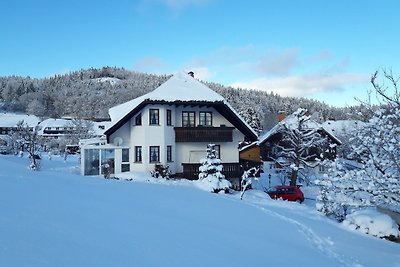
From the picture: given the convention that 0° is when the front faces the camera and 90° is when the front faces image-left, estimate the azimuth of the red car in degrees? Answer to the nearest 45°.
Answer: approximately 90°

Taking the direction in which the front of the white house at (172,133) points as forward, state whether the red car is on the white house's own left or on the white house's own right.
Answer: on the white house's own left

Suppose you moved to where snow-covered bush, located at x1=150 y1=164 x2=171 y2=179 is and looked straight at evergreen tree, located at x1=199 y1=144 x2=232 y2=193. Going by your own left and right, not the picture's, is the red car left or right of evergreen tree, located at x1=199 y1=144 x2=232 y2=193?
left

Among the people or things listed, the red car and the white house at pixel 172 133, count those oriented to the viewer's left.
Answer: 1

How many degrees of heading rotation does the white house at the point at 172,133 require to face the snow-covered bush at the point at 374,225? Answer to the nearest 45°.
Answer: approximately 45° to its left

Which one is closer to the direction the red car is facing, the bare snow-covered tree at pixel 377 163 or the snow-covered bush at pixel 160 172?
the snow-covered bush

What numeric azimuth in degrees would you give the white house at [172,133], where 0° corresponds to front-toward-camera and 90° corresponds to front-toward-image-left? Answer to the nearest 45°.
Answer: approximately 0°

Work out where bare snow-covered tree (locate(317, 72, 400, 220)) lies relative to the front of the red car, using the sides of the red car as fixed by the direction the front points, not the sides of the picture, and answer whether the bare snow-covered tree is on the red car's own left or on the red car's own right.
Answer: on the red car's own left

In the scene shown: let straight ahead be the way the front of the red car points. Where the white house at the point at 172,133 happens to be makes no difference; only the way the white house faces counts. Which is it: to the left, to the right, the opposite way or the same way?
to the left
